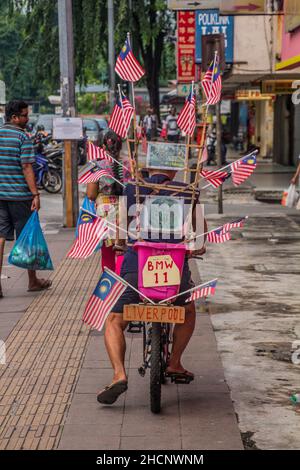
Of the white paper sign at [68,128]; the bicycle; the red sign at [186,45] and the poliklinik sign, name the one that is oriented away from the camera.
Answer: the bicycle

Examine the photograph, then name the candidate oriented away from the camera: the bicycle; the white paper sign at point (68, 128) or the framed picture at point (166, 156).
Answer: the bicycle

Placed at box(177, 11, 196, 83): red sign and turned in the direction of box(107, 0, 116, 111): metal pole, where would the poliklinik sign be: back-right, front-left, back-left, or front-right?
back-left

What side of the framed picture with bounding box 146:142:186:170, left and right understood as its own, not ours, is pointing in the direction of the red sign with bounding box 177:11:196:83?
back

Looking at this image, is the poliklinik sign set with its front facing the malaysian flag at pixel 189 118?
yes

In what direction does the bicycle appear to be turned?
away from the camera

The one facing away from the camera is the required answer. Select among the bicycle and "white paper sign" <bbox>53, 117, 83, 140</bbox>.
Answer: the bicycle

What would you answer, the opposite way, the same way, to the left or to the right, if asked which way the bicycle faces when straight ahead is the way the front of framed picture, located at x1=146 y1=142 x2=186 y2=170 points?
the opposite way

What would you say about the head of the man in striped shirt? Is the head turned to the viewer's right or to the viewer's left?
to the viewer's right

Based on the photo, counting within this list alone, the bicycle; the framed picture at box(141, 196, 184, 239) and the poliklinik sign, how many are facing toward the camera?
2

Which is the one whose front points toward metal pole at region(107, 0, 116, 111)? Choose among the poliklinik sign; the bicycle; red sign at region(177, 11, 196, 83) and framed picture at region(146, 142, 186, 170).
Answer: the bicycle
